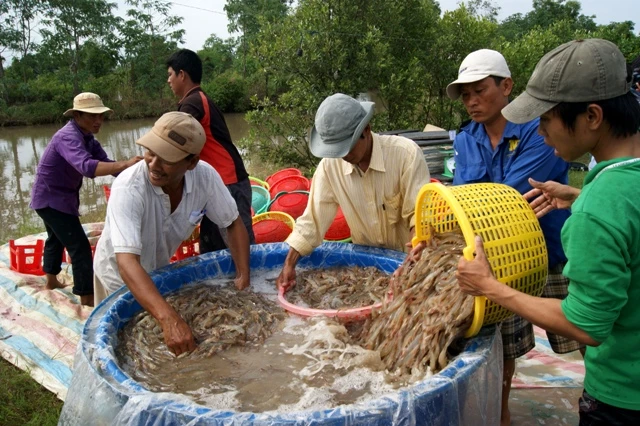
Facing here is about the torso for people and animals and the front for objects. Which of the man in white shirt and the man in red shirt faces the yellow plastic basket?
the man in white shirt

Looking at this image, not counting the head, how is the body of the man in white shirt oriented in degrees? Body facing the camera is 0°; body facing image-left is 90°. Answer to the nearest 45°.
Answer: approximately 315°

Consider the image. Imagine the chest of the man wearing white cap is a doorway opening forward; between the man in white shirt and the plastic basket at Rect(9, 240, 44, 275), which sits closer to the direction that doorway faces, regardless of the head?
the man in white shirt

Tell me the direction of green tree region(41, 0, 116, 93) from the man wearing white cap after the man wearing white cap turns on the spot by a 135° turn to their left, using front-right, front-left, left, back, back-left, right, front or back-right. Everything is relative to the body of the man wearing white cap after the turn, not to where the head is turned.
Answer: back-left

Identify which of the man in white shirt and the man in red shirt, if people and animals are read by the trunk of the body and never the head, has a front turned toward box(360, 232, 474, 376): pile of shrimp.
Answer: the man in white shirt

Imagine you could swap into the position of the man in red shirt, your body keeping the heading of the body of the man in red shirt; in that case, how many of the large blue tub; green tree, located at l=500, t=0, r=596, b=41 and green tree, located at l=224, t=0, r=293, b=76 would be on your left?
1

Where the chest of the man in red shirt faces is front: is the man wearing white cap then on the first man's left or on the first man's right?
on the first man's left

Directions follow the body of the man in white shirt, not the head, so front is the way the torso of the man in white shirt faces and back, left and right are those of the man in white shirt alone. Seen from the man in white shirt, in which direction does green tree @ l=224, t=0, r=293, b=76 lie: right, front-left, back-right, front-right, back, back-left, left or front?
back-left

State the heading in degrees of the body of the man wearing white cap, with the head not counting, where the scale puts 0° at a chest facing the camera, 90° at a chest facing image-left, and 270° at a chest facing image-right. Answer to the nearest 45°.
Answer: approximately 45°

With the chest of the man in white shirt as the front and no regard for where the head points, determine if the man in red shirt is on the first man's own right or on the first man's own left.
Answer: on the first man's own left
